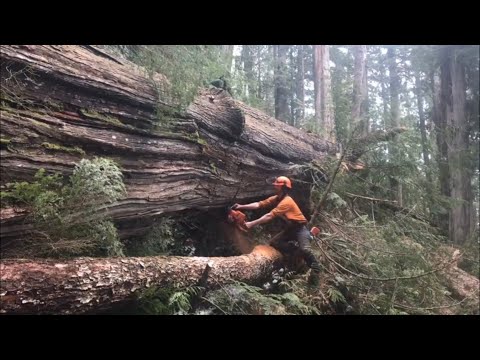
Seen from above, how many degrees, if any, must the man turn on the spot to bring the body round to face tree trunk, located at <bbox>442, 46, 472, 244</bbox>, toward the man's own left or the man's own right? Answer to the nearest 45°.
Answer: approximately 135° to the man's own right

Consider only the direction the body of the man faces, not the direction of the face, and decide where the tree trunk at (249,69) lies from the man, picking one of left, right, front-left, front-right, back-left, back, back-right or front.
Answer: right

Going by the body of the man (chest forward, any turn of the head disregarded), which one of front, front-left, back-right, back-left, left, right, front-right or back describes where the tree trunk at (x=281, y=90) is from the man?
right

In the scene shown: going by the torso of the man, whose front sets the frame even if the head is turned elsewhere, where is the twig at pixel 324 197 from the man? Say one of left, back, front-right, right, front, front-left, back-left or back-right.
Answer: back-right

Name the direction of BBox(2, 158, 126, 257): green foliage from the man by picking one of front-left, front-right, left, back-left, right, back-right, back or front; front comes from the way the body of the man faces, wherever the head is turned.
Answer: front-left

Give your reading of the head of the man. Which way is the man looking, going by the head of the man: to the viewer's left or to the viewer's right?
to the viewer's left

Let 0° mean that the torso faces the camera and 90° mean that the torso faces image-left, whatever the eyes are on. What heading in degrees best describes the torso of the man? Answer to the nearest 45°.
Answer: approximately 90°

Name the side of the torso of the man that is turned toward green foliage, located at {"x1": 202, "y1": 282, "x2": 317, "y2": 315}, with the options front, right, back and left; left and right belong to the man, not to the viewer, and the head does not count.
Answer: left
